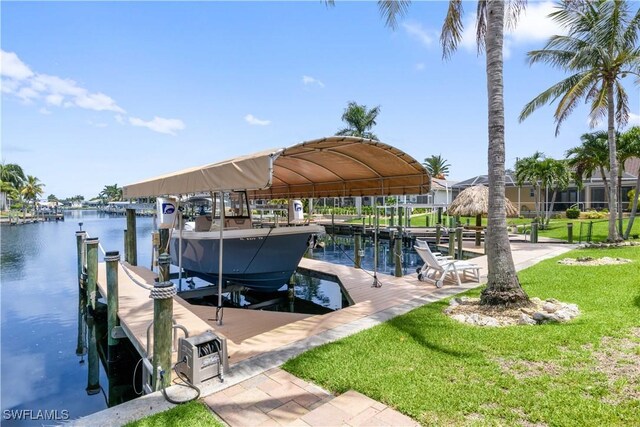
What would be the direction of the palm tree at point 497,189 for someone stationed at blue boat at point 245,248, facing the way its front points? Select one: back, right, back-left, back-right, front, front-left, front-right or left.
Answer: front

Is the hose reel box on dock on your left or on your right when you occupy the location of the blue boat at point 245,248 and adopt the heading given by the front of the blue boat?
on your right

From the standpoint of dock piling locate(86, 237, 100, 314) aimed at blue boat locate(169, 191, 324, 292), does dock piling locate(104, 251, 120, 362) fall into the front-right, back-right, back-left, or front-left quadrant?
front-right
